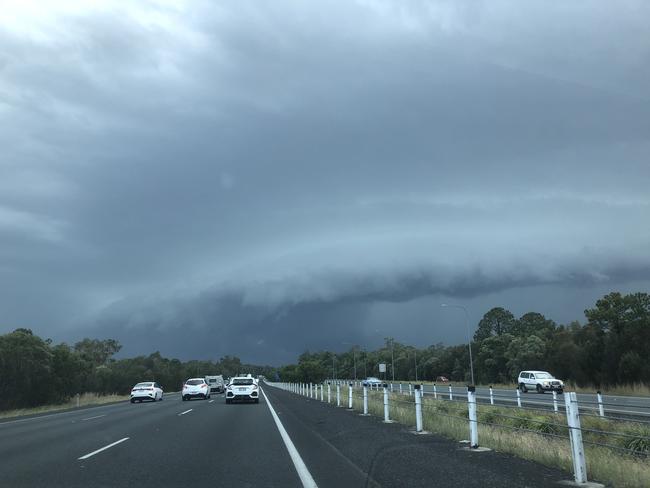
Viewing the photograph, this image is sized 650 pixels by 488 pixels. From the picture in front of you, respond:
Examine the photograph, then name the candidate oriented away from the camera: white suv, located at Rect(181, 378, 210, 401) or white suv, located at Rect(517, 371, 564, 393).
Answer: white suv, located at Rect(181, 378, 210, 401)

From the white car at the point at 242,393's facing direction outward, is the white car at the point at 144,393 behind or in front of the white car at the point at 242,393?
in front

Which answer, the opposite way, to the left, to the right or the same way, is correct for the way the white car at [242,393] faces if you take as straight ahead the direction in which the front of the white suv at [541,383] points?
the opposite way

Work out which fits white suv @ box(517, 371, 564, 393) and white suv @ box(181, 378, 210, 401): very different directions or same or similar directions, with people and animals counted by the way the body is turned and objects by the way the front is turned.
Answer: very different directions

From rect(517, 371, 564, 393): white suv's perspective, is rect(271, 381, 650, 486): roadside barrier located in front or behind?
in front

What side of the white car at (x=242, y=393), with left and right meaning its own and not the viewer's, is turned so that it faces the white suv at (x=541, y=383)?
right

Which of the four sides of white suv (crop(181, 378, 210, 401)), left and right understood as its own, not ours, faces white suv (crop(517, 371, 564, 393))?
right

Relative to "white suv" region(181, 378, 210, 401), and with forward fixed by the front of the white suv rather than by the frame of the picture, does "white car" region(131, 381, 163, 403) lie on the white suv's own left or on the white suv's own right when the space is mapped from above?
on the white suv's own left

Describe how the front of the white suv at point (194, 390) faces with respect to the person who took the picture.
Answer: facing away from the viewer

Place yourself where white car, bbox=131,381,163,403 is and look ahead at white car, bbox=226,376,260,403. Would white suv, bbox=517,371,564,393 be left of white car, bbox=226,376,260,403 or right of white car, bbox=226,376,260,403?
left

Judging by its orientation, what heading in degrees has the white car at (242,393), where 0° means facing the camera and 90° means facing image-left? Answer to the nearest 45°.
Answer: approximately 180°

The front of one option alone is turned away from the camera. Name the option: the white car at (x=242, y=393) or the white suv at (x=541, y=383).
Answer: the white car

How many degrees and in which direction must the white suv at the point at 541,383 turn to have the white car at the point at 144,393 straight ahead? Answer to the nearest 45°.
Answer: approximately 90° to its right
